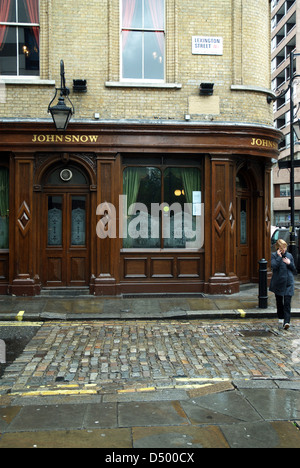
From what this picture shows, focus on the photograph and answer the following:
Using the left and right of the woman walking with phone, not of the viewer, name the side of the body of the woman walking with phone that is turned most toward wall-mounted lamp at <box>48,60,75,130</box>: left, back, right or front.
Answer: right

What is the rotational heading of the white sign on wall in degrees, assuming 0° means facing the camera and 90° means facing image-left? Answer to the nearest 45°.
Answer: approximately 0°

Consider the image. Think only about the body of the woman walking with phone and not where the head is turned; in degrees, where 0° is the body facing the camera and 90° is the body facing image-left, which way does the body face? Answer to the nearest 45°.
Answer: approximately 0°

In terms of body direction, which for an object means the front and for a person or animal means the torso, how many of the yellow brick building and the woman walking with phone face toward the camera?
2

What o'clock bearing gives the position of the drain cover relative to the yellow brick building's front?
The drain cover is roughly at 11 o'clock from the yellow brick building.
